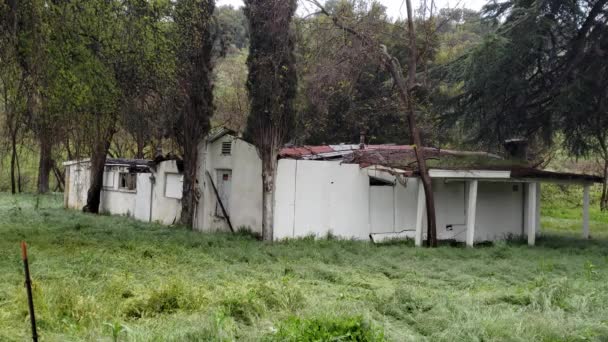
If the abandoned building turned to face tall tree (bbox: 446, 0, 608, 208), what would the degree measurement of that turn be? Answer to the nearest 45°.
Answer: approximately 90° to its left

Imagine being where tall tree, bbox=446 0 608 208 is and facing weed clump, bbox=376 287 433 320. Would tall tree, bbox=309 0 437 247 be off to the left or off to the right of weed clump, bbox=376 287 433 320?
right

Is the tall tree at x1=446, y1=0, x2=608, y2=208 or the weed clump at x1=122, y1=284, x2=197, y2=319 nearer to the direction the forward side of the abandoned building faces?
the weed clump

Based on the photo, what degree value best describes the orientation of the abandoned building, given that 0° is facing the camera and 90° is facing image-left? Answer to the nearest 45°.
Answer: approximately 0°

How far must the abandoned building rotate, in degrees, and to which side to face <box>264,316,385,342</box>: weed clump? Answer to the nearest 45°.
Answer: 0° — it already faces it

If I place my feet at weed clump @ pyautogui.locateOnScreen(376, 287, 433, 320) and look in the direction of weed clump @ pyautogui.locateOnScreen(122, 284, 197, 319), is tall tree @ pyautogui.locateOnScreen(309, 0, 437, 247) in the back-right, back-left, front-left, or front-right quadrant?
back-right
